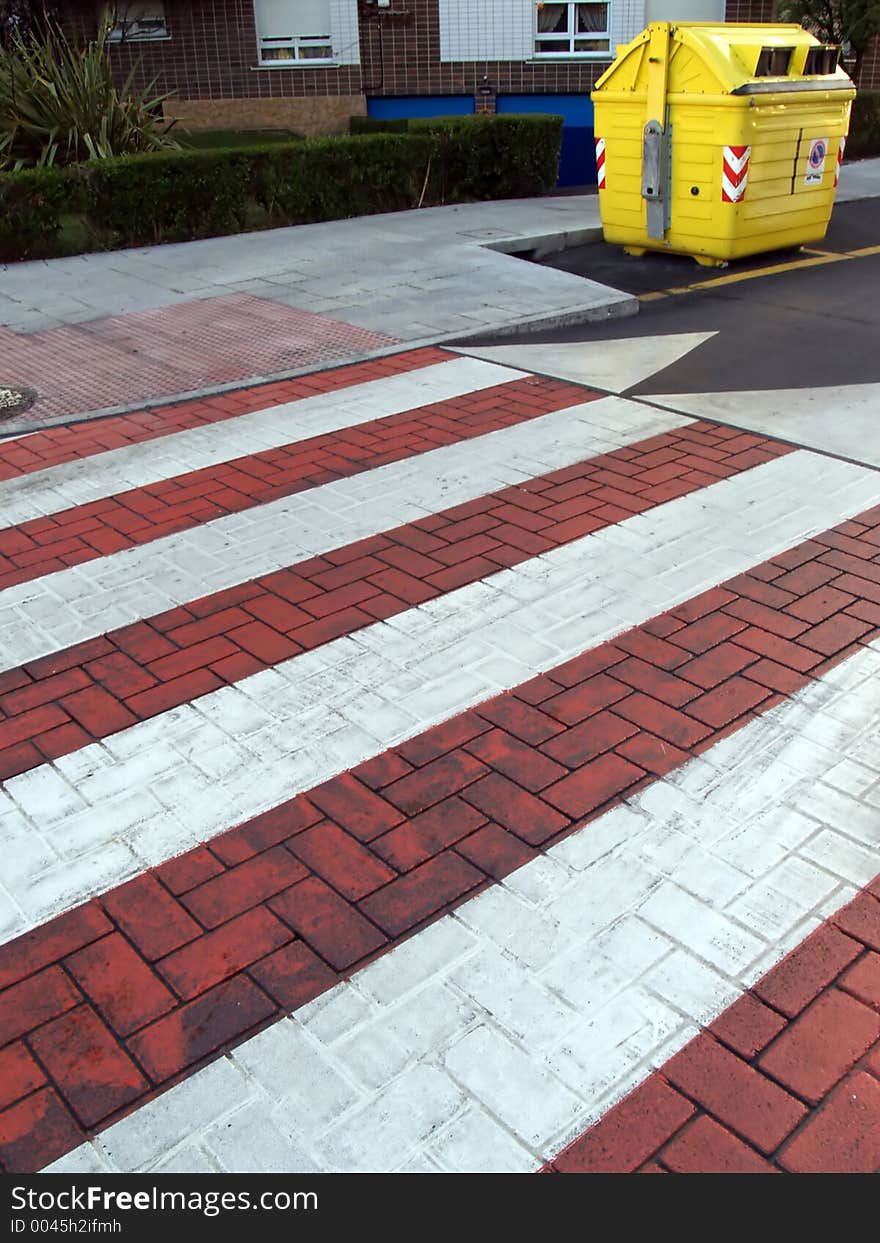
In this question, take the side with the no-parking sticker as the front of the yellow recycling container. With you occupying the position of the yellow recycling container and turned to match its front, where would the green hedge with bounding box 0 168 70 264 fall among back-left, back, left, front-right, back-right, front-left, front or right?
back-right

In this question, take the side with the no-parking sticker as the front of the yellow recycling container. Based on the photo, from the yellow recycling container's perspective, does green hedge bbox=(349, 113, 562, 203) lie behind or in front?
behind

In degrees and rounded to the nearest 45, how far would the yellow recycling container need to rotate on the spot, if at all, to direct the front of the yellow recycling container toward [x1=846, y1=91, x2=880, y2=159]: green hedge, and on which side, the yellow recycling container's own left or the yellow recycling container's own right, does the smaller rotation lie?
approximately 135° to the yellow recycling container's own left

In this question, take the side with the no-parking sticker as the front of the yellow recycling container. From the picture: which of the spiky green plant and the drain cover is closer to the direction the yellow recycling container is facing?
the drain cover

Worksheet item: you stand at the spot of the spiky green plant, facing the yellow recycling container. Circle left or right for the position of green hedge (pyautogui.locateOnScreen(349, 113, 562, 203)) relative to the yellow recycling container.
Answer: left

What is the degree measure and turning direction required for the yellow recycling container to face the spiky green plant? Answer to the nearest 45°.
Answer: approximately 135° to its right

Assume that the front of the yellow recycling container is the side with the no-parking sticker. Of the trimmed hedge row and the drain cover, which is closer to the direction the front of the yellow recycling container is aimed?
the drain cover

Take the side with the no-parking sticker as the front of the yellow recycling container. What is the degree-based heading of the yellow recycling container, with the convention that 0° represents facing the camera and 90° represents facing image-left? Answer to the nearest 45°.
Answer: approximately 315°

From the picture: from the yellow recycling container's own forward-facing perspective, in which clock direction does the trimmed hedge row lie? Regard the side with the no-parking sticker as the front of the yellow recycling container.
The trimmed hedge row is roughly at 5 o'clock from the yellow recycling container.
